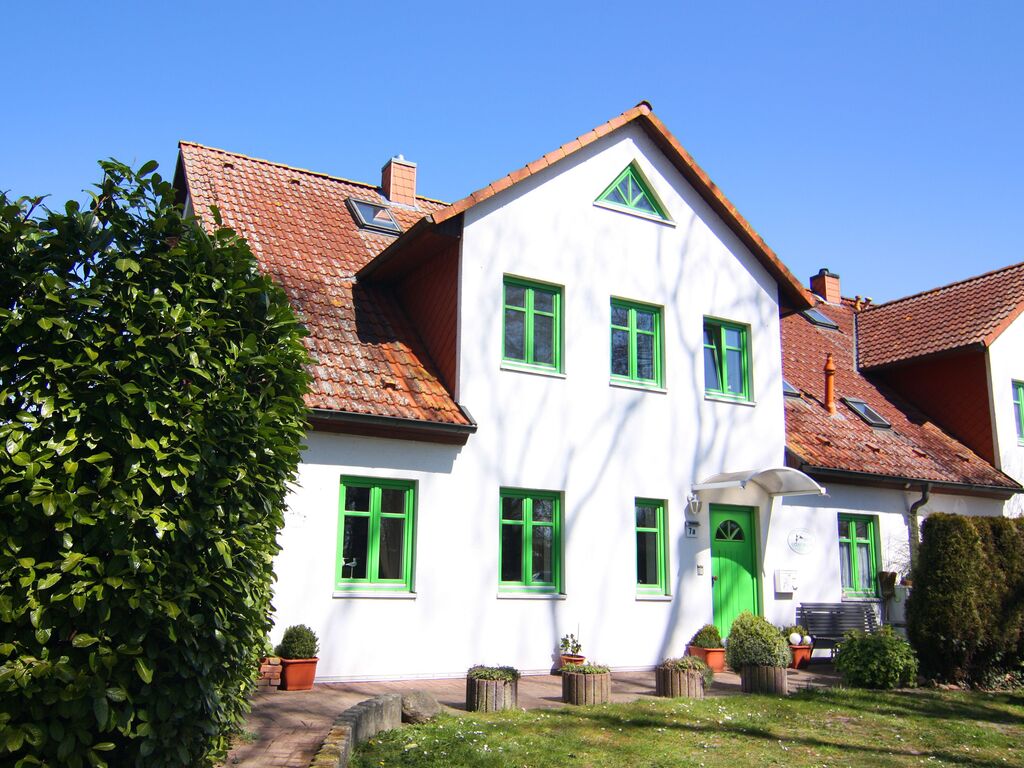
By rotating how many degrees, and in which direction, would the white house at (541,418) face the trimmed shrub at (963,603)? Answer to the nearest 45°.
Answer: approximately 45° to its left

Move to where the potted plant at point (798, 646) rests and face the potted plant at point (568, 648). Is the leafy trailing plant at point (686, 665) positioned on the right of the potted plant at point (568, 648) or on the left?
left

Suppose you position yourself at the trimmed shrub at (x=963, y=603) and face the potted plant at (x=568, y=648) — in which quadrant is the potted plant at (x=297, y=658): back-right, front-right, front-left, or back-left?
front-left

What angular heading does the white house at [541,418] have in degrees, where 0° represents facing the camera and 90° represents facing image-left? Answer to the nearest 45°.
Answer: approximately 315°

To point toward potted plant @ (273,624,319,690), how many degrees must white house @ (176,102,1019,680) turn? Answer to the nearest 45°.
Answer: approximately 90° to its right

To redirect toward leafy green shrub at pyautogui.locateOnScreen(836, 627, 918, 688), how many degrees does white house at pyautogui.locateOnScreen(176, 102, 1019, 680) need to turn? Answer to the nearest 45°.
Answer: approximately 45° to its left

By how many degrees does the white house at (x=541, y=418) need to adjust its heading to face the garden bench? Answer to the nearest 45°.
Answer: approximately 90° to its left

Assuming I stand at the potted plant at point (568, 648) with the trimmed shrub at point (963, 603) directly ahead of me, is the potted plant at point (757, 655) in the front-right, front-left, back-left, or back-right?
front-right

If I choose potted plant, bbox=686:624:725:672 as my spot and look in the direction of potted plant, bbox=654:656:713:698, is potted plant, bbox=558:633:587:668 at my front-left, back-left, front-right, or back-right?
front-right
